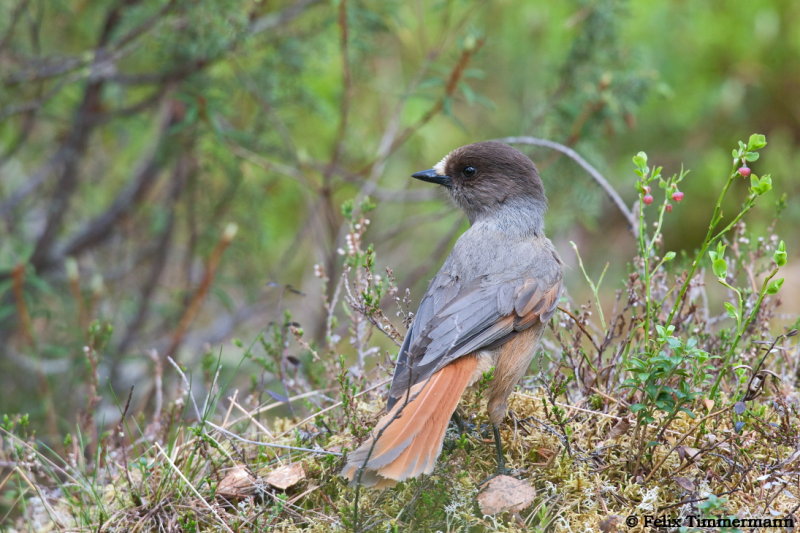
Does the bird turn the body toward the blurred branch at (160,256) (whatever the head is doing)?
no

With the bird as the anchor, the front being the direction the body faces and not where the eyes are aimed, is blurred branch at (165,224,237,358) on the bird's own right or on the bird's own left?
on the bird's own left

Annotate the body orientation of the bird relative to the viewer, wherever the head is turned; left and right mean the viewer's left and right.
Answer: facing away from the viewer and to the right of the viewer

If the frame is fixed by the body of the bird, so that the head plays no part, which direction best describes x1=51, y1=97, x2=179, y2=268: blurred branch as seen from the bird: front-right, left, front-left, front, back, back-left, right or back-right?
left

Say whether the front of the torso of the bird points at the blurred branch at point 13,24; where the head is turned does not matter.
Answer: no

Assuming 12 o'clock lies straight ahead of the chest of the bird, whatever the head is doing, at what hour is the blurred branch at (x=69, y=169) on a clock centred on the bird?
The blurred branch is roughly at 9 o'clock from the bird.

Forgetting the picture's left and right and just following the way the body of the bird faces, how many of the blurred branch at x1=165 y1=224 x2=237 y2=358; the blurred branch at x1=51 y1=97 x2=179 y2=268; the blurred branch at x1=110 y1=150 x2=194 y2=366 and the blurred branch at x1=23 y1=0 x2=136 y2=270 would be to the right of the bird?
0
